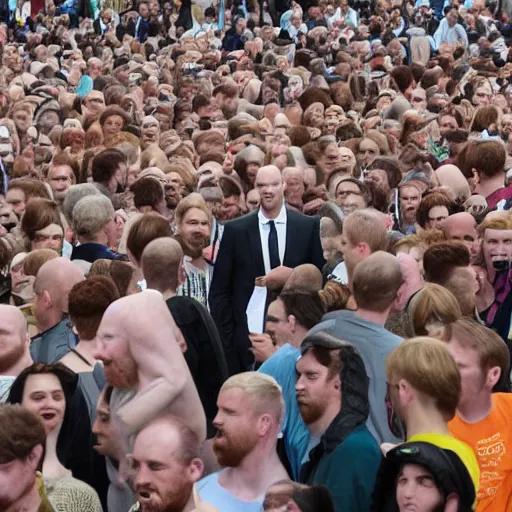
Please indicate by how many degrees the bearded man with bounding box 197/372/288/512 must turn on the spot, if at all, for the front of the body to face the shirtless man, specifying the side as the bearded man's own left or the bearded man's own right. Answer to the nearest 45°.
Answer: approximately 90° to the bearded man's own right

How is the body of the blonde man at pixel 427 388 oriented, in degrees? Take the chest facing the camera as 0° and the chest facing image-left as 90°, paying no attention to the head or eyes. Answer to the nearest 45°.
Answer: approximately 135°

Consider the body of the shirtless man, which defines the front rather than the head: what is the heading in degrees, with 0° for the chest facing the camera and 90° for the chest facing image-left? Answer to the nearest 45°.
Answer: approximately 90°

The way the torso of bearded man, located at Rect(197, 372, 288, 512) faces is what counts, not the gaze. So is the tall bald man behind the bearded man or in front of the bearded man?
behind

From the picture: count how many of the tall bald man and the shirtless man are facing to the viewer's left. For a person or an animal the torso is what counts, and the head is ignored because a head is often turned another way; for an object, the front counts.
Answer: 1

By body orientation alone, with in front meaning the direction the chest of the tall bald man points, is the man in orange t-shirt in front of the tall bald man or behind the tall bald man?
in front

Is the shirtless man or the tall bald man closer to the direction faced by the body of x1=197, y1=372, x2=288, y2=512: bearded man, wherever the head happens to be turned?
the shirtless man

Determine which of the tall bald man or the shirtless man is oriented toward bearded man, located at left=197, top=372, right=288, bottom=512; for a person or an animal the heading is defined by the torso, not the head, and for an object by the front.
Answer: the tall bald man

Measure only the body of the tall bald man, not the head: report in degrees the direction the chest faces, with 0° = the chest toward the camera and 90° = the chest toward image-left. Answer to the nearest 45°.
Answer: approximately 0°

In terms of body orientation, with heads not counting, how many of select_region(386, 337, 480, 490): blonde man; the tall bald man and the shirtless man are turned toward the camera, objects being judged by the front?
1

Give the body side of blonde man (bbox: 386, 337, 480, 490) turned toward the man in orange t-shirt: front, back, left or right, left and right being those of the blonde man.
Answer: right

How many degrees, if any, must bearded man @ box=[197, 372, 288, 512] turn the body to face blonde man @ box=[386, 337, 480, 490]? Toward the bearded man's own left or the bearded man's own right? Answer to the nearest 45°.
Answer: approximately 135° to the bearded man's own left

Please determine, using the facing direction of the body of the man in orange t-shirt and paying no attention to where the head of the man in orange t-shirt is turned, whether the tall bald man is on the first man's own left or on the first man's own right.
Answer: on the first man's own right
